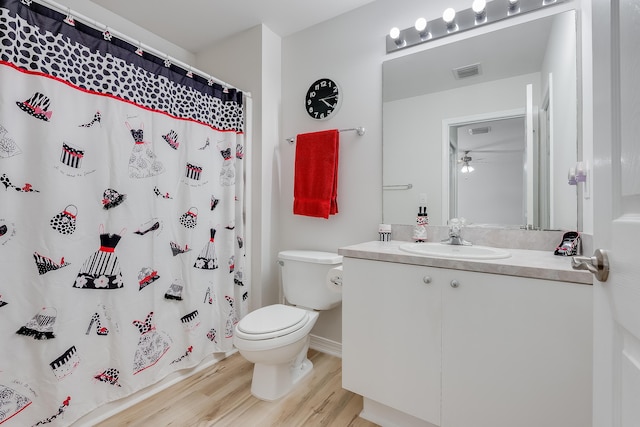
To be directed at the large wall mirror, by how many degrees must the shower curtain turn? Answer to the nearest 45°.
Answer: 0° — it already faces it

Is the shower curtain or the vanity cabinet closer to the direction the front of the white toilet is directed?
the shower curtain

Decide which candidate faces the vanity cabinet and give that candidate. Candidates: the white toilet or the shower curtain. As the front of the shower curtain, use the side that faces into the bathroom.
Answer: the shower curtain

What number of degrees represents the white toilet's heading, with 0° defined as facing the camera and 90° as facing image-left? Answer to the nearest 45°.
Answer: approximately 45°

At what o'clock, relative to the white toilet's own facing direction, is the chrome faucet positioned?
The chrome faucet is roughly at 8 o'clock from the white toilet.

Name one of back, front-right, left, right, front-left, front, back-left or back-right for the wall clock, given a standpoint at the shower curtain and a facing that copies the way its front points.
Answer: front-left

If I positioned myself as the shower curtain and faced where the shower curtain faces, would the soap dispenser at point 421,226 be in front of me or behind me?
in front

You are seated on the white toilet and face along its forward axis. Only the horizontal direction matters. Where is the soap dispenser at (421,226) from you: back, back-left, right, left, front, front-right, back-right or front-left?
back-left

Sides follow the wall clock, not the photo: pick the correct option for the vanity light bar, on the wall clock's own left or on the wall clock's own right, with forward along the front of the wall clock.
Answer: on the wall clock's own left
